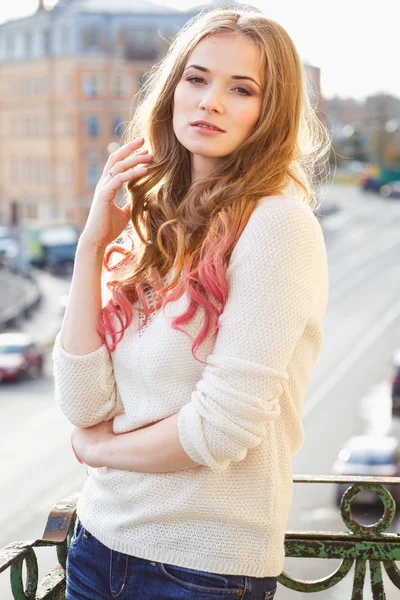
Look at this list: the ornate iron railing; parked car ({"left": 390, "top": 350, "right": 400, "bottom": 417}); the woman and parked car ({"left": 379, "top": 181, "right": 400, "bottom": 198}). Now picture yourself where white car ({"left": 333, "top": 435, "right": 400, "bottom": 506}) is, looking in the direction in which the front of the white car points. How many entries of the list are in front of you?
2

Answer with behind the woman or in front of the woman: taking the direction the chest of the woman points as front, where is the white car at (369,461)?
behind

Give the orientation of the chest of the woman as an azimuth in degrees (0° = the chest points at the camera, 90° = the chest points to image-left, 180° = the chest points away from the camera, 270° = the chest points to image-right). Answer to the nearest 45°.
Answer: approximately 45°
